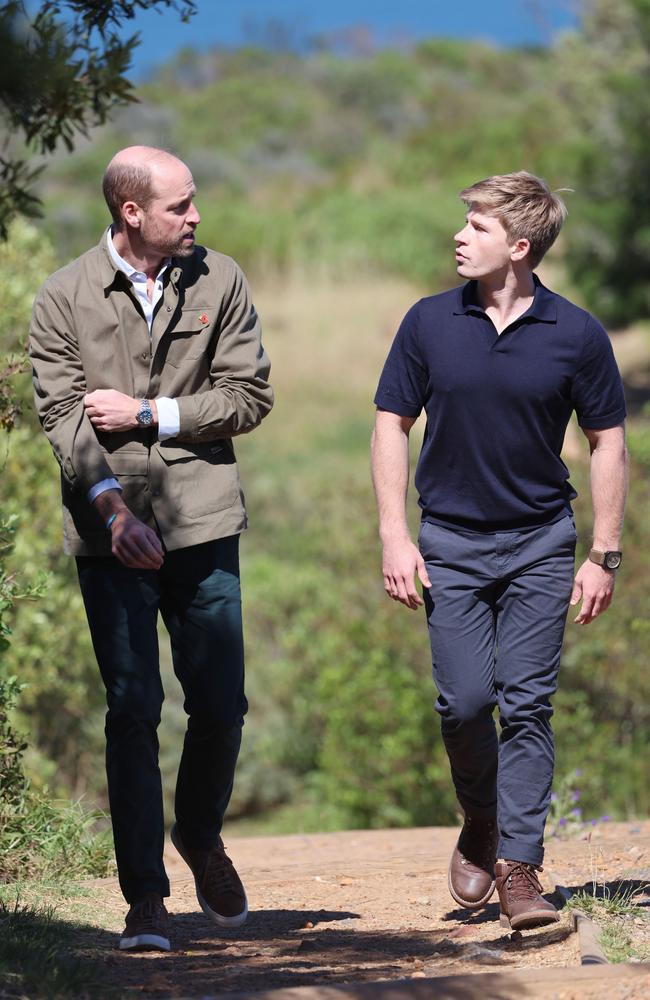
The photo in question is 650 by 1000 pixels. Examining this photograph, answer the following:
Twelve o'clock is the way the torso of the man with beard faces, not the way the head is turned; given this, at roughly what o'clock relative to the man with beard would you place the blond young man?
The blond young man is roughly at 9 o'clock from the man with beard.

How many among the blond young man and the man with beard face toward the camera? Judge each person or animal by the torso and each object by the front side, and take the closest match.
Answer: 2

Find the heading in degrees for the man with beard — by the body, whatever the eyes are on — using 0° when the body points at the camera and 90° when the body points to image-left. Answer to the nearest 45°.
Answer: approximately 0°

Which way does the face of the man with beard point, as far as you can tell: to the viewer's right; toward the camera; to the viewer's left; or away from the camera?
to the viewer's right

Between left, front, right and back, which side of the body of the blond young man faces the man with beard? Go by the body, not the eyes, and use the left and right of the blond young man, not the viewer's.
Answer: right
